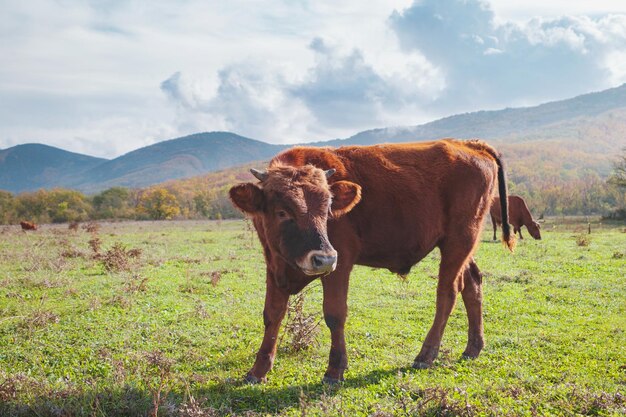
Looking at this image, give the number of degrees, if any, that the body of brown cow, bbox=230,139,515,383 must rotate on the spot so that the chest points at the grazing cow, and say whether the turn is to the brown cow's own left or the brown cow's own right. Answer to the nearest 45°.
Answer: approximately 135° to the brown cow's own right

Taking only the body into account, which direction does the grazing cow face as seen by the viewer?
to the viewer's right

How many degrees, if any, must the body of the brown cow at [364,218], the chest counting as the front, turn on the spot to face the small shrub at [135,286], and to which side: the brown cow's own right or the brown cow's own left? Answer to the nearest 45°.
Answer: approximately 90° to the brown cow's own right

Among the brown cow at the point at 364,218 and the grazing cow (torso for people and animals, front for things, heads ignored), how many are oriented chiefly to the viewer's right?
1

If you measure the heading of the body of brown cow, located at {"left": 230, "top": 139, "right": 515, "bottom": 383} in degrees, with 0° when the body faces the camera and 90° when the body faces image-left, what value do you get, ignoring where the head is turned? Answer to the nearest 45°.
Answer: approximately 45°

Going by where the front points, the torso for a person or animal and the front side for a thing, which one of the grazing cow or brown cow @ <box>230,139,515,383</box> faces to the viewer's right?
the grazing cow

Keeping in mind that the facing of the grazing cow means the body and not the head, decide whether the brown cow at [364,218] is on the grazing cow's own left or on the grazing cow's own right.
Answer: on the grazing cow's own right
